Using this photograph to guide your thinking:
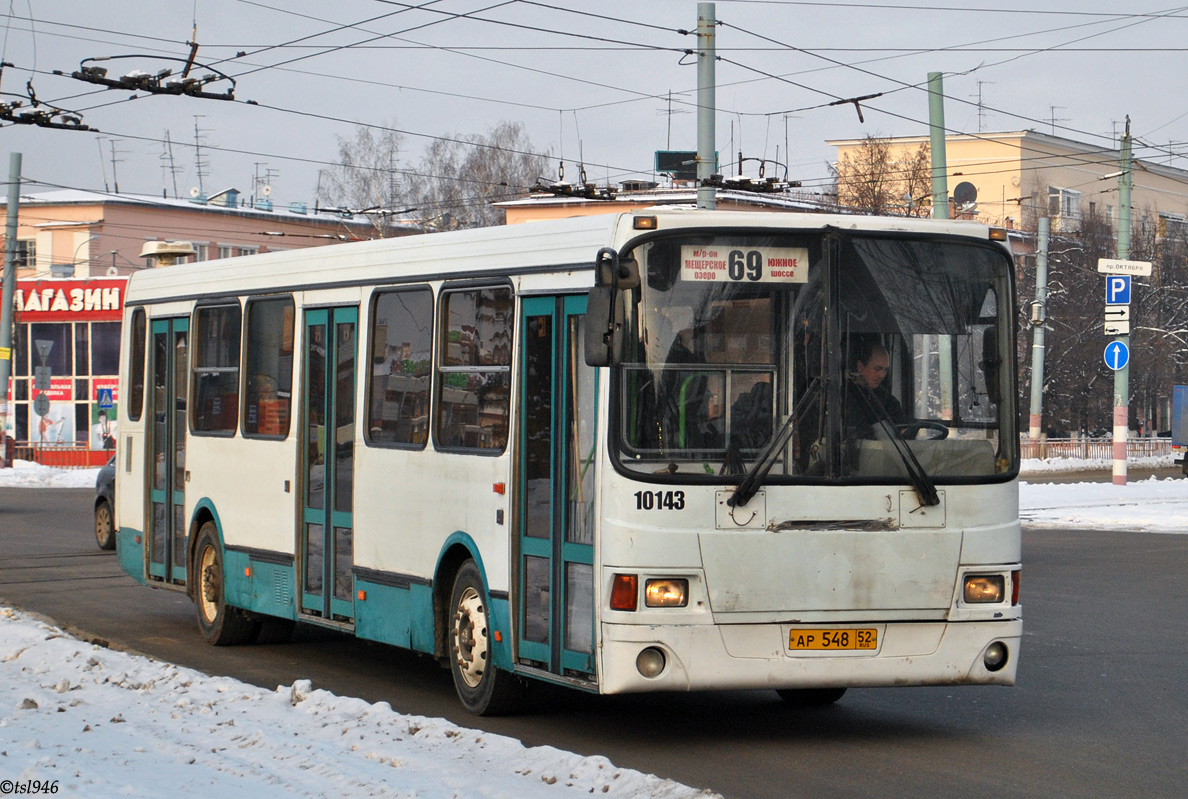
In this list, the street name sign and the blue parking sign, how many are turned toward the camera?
2

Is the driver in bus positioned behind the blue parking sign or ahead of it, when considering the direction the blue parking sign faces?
ahead

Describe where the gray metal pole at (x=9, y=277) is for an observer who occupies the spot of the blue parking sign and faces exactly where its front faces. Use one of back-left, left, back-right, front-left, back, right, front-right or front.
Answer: right

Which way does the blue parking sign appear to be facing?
toward the camera

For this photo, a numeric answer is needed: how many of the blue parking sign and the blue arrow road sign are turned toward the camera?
2

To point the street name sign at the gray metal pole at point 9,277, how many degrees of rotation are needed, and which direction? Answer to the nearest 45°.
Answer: approximately 90° to its right

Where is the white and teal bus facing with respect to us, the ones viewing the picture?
facing the viewer and to the right of the viewer

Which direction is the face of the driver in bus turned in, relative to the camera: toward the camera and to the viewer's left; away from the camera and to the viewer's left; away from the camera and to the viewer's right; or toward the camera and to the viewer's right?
toward the camera and to the viewer's right

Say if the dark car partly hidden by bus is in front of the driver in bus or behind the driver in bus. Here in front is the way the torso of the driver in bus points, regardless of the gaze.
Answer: behind

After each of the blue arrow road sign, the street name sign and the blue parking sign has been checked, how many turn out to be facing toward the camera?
3

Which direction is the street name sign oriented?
toward the camera

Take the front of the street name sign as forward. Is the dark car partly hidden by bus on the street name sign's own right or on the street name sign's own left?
on the street name sign's own right

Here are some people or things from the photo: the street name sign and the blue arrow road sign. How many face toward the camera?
2
